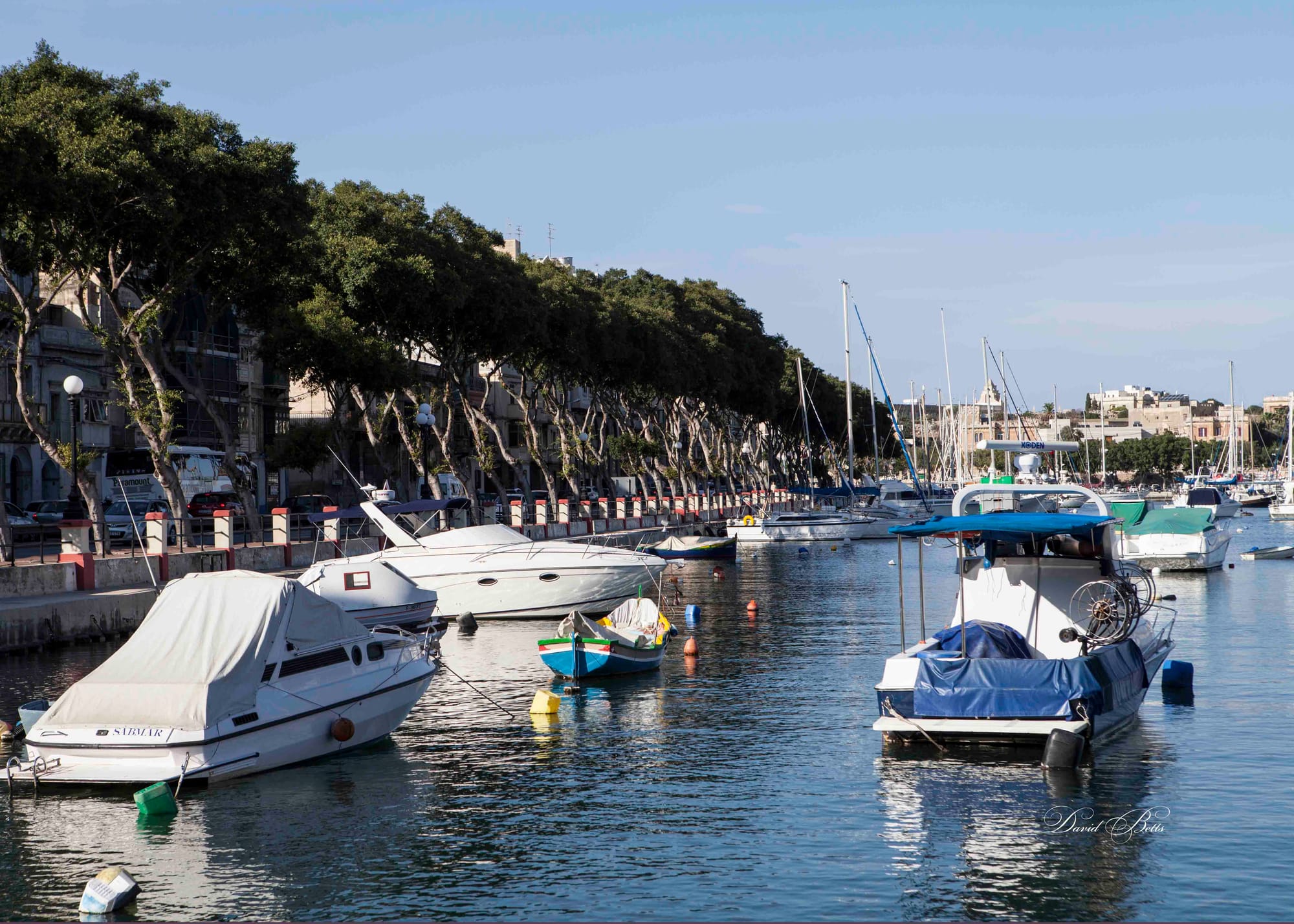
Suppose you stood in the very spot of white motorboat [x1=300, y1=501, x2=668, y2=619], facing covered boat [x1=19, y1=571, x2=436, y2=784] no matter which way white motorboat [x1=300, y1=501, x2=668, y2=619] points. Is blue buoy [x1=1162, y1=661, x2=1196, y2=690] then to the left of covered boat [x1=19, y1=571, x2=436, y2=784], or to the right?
left

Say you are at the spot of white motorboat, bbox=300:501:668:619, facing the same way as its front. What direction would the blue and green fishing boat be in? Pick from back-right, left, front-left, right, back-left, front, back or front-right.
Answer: right

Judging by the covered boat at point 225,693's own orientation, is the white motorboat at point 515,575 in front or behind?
in front

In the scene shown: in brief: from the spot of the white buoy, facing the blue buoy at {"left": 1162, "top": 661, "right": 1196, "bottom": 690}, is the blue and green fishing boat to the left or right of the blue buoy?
left

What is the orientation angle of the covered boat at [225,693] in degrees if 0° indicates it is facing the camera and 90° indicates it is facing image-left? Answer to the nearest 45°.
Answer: approximately 225°

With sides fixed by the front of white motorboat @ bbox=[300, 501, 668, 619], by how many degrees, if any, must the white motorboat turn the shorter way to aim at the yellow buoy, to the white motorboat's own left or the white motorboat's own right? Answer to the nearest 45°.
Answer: approximately 90° to the white motorboat's own right

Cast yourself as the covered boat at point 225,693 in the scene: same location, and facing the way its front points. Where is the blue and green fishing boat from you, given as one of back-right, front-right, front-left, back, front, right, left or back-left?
front

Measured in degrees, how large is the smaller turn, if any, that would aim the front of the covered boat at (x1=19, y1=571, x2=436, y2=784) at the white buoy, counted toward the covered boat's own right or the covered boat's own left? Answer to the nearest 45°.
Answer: approximately 135° to the covered boat's own right

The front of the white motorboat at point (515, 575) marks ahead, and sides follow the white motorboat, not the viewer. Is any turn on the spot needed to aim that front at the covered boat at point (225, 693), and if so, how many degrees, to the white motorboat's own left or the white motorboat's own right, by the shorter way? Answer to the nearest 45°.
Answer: approximately 90° to the white motorboat's own right

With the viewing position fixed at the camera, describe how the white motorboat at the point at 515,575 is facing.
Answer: facing to the right of the viewer
